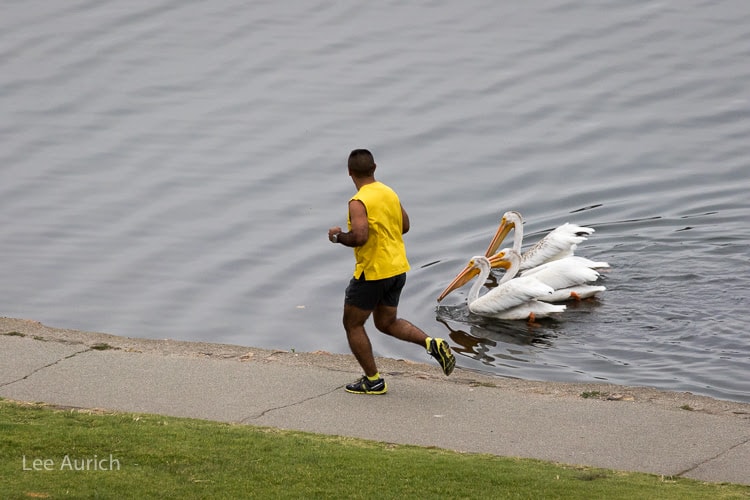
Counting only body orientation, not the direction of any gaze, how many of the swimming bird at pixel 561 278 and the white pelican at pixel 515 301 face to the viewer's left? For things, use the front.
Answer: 2

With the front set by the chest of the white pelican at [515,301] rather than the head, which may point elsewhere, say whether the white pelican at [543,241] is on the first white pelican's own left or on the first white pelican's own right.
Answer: on the first white pelican's own right

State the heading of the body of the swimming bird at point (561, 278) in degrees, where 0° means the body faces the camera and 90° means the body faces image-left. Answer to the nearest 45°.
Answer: approximately 90°

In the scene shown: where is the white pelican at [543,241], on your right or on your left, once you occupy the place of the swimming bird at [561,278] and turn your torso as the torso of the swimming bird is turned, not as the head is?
on your right

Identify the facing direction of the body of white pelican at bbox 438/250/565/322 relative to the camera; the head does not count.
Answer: to the viewer's left
